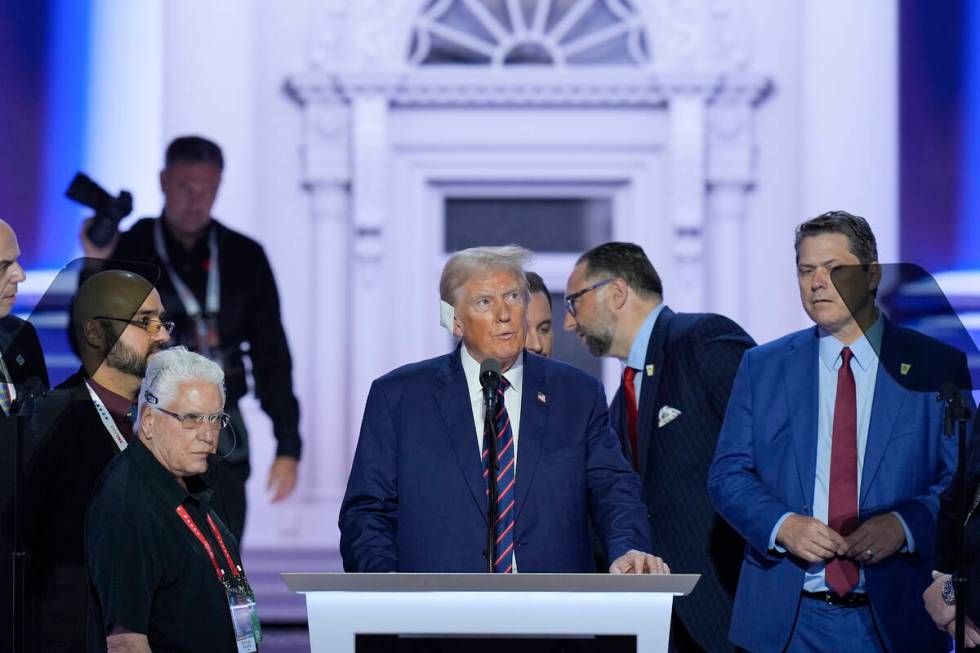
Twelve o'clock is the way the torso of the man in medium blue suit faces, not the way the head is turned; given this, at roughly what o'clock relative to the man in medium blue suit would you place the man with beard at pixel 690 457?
The man with beard is roughly at 5 o'clock from the man in medium blue suit.

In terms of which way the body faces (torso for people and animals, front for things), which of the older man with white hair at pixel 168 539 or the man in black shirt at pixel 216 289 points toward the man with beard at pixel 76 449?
the man in black shirt

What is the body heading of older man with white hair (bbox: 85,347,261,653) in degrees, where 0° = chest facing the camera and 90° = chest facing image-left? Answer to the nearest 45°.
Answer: approximately 315°

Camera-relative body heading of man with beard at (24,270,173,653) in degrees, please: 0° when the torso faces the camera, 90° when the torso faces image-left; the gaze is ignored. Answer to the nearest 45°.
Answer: approximately 270°

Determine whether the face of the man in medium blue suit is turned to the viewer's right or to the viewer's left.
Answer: to the viewer's left
